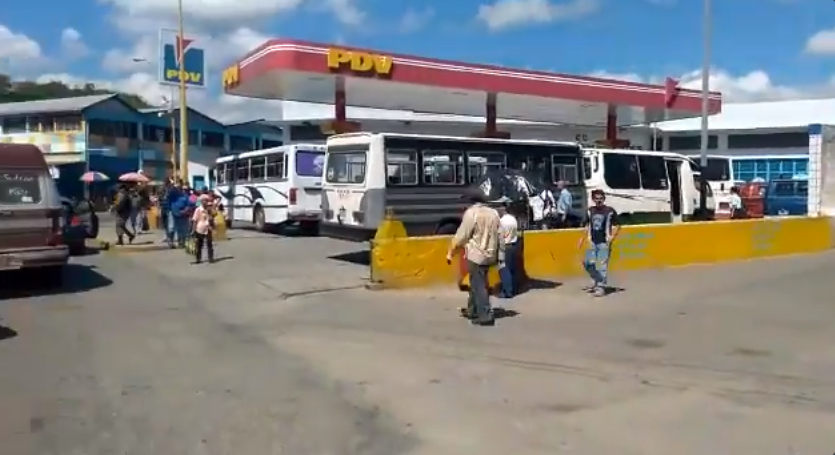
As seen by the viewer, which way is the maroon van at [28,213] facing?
away from the camera

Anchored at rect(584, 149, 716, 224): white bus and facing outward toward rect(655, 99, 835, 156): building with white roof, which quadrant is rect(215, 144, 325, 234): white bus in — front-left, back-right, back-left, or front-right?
back-left

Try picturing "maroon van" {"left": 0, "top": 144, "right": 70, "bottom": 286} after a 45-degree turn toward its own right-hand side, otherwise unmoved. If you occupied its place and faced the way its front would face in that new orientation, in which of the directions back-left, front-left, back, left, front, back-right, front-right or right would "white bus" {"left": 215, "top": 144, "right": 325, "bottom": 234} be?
front

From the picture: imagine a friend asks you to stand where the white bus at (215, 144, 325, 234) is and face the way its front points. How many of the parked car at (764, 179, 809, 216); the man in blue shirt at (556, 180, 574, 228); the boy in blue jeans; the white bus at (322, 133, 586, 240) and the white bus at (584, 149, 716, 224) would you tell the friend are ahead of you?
0

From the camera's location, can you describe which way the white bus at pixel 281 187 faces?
facing away from the viewer and to the left of the viewer

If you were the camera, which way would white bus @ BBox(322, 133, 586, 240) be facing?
facing away from the viewer and to the right of the viewer

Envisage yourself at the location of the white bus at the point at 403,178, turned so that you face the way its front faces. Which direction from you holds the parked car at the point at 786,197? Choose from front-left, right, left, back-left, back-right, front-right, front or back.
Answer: front

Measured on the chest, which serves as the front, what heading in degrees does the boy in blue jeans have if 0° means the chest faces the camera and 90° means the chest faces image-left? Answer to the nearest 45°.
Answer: approximately 0°

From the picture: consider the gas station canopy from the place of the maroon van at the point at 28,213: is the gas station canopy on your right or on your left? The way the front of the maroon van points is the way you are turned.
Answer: on your right

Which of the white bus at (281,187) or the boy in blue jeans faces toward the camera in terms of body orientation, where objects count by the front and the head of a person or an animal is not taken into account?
the boy in blue jeans

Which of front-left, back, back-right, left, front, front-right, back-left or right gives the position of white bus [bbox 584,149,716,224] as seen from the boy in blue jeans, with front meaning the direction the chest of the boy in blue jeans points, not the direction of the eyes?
back

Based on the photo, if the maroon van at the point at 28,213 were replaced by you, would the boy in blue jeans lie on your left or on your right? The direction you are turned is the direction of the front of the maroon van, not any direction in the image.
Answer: on your right
